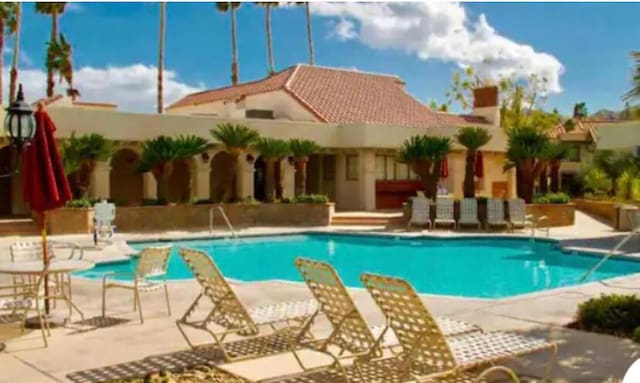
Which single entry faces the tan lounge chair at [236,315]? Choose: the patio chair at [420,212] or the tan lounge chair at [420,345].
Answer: the patio chair

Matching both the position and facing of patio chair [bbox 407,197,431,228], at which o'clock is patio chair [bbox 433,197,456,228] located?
patio chair [bbox 433,197,456,228] is roughly at 9 o'clock from patio chair [bbox 407,197,431,228].

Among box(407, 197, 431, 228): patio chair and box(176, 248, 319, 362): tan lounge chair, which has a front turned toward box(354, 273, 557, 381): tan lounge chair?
the patio chair

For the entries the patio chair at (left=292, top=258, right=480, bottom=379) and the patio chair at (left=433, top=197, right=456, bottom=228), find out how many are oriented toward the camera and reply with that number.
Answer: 1

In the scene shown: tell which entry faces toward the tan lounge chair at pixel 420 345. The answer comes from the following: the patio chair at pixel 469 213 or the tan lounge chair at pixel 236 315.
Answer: the patio chair
